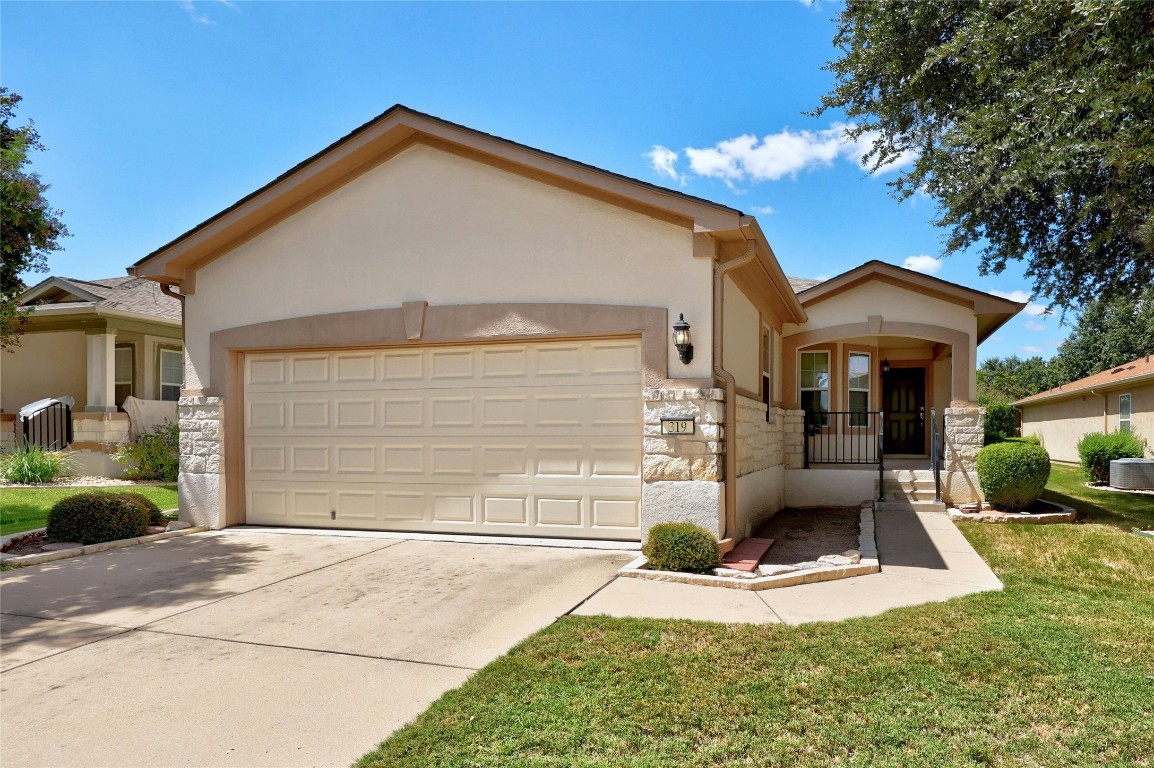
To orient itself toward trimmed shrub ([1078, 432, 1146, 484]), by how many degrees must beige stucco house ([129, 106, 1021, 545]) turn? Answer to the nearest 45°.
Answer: approximately 135° to its left

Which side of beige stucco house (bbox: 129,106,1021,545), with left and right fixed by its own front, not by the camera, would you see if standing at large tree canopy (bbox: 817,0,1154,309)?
left

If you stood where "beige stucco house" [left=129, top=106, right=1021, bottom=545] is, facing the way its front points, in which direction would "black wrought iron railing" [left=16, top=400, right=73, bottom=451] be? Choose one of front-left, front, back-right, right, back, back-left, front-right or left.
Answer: back-right

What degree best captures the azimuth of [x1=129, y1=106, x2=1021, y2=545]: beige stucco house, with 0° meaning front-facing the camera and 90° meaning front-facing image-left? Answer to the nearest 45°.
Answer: approximately 0°

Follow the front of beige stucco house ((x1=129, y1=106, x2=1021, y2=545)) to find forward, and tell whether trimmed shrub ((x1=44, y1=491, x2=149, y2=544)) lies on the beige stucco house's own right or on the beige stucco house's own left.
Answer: on the beige stucco house's own right

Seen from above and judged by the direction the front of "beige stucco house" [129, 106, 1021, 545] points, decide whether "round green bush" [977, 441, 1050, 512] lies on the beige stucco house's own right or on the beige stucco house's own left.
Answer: on the beige stucco house's own left

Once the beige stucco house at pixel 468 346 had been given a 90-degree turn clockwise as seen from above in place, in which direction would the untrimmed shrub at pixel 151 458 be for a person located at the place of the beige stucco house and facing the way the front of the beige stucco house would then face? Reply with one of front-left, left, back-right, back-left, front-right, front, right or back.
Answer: front-right

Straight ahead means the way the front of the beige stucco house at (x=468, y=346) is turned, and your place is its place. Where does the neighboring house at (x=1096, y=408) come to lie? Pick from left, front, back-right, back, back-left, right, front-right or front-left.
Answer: back-left

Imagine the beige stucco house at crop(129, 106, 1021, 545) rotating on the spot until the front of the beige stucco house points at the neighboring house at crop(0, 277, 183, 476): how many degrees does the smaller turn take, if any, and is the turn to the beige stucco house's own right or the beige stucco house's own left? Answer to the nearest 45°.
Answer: approximately 135° to the beige stucco house's own right

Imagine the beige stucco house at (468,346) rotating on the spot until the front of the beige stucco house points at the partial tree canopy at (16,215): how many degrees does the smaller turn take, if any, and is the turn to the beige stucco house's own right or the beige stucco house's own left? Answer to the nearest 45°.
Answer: approximately 90° to the beige stucco house's own right
